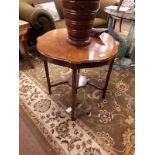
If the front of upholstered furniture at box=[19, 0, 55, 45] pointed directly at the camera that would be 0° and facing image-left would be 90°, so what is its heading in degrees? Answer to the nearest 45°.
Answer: approximately 315°

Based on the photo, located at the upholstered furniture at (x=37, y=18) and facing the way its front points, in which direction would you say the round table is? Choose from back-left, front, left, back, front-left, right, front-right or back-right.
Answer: front-right
